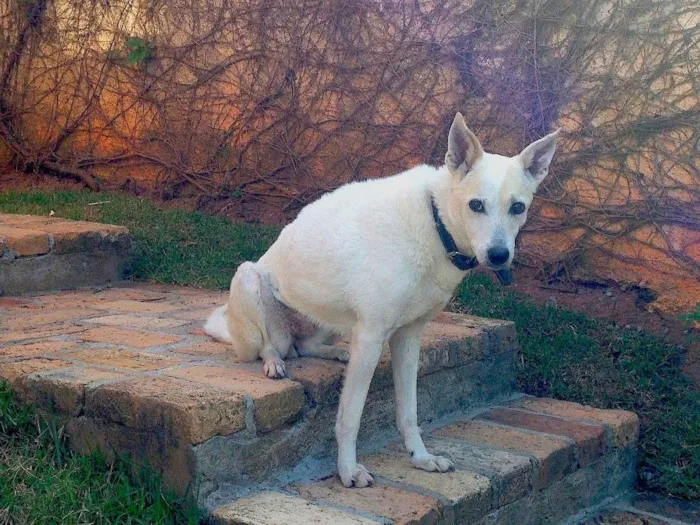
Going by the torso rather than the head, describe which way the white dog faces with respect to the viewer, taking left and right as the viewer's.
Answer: facing the viewer and to the right of the viewer

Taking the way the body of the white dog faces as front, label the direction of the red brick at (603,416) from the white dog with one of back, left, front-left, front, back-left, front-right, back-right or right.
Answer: left

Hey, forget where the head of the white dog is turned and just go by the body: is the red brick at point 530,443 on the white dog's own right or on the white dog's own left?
on the white dog's own left

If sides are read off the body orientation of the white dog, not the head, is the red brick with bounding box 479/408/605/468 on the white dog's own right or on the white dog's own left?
on the white dog's own left
